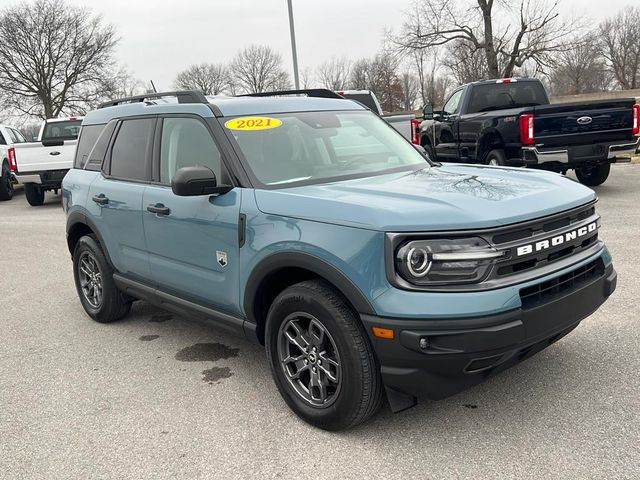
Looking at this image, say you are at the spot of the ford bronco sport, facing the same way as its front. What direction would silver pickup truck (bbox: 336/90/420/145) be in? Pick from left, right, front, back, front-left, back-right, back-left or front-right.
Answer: back-left

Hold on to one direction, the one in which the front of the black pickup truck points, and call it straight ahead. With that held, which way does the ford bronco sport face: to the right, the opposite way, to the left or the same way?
the opposite way

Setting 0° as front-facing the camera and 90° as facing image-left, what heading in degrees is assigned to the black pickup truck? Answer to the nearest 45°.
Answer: approximately 135°

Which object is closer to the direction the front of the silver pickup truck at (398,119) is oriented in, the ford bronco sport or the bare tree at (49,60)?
the bare tree

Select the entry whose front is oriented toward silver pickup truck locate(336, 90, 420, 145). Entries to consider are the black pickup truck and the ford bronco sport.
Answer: the black pickup truck

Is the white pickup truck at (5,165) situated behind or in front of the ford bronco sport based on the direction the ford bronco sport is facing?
behind

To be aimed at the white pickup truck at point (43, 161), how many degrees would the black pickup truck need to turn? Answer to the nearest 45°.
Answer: approximately 45° to its left

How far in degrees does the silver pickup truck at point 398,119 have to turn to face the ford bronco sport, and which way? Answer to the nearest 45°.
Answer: approximately 135° to its left

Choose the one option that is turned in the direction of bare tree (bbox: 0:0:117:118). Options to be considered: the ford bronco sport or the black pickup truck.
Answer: the black pickup truck

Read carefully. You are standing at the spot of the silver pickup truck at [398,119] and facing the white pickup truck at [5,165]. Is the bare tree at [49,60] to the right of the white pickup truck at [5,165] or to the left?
right

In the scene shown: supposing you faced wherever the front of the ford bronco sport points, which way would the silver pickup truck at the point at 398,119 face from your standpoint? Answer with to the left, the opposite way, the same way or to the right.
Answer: the opposite way
